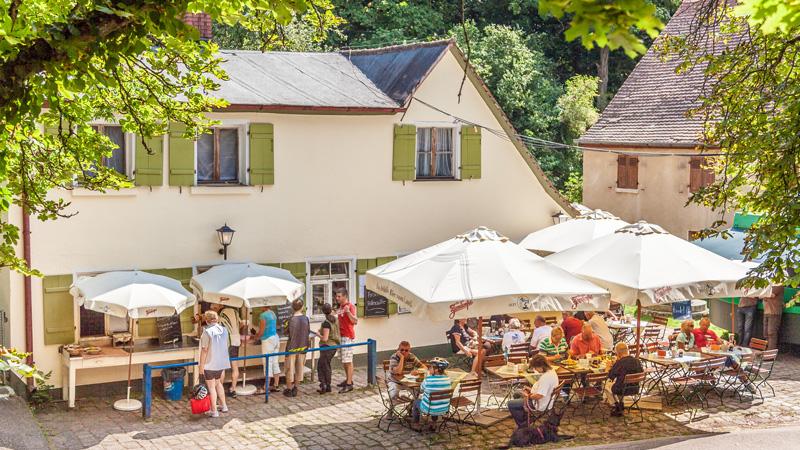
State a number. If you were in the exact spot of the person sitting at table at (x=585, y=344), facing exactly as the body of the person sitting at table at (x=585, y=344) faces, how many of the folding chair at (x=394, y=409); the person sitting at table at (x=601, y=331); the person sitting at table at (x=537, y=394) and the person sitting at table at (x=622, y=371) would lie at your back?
1

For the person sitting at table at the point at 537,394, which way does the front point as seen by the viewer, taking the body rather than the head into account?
to the viewer's left

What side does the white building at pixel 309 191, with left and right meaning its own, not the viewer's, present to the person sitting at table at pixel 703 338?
left

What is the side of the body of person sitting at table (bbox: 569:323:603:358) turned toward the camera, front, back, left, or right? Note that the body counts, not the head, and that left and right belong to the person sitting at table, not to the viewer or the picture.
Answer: front

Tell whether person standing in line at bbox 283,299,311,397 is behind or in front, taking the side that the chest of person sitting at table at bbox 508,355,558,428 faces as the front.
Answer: in front

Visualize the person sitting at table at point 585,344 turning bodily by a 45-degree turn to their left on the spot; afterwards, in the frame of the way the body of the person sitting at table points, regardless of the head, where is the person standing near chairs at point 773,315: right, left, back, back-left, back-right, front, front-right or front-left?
left

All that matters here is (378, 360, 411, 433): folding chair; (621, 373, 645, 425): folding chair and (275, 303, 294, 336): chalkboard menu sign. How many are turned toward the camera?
1

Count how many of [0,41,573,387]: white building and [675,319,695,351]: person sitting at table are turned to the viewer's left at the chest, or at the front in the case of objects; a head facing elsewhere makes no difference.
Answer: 0

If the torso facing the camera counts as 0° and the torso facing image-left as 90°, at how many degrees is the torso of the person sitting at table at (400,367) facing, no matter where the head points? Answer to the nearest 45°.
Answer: approximately 315°

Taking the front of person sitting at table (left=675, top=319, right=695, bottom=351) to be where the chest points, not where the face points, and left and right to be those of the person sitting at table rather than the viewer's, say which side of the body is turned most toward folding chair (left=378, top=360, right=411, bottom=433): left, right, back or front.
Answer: right

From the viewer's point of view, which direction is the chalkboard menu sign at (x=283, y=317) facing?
toward the camera
